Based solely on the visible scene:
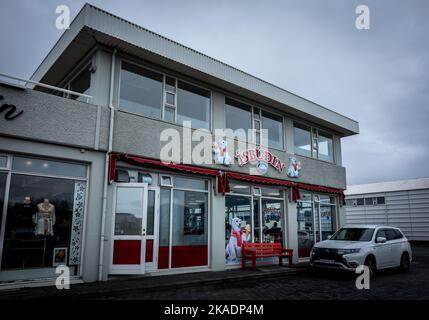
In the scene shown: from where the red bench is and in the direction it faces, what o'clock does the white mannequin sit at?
The white mannequin is roughly at 3 o'clock from the red bench.

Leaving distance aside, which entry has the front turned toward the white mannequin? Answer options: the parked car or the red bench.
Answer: the parked car

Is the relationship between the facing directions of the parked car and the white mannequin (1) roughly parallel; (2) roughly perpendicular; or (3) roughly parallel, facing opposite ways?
roughly perpendicular

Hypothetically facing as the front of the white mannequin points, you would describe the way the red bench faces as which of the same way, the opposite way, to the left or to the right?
the same way

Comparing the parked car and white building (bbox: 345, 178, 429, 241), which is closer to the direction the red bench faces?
the parked car

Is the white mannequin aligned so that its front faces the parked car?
no

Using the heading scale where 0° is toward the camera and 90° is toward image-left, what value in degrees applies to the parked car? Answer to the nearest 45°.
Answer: approximately 45°

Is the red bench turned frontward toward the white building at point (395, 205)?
no

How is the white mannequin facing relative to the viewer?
toward the camera

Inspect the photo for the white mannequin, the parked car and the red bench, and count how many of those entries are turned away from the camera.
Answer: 0

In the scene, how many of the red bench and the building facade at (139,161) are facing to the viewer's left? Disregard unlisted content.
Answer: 0

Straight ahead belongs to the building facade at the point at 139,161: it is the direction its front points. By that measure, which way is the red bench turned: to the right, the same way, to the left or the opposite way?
the same way

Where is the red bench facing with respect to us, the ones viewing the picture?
facing the viewer and to the right of the viewer

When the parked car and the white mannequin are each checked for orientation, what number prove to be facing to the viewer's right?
0

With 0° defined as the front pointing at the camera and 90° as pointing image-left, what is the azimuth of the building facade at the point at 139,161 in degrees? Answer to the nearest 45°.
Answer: approximately 315°
